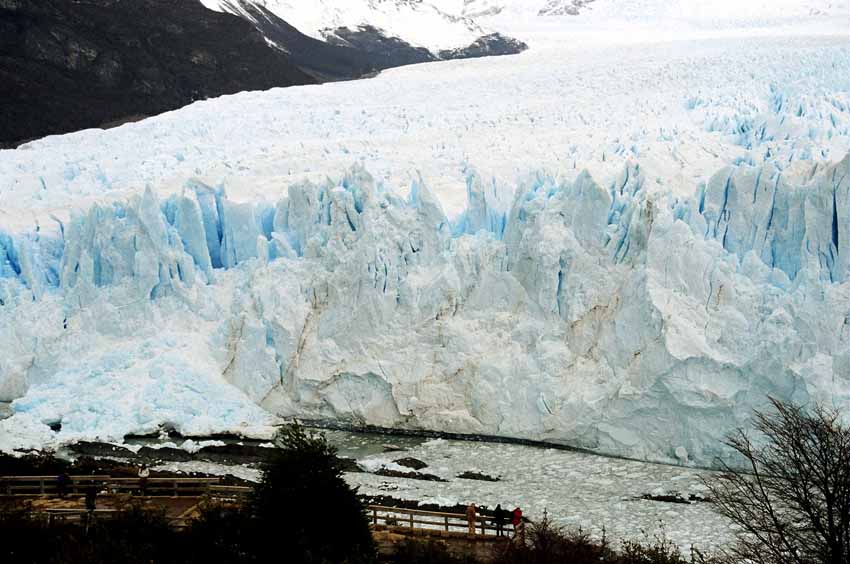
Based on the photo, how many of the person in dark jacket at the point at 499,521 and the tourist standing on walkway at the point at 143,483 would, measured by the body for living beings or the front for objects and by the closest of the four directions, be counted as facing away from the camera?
2

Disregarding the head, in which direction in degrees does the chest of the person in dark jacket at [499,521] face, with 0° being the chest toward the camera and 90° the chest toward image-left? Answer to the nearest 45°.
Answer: approximately 180°

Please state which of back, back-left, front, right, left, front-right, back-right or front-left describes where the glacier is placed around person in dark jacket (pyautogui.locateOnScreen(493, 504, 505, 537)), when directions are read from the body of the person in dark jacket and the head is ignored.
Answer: front

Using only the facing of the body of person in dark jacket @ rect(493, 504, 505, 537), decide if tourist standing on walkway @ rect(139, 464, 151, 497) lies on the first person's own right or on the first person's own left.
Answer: on the first person's own left

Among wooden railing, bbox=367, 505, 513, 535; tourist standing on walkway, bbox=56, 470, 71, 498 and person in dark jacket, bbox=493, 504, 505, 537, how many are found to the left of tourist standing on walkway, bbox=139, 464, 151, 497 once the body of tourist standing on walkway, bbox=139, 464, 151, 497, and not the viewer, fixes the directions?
1

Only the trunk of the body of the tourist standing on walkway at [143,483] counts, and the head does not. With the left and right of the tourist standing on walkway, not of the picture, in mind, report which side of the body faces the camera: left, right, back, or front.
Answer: back

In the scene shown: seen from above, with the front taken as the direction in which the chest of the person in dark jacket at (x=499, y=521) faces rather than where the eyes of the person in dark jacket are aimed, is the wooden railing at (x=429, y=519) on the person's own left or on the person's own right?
on the person's own left

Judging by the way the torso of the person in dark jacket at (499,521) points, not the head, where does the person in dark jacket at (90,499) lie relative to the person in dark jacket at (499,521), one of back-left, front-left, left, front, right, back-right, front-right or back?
left

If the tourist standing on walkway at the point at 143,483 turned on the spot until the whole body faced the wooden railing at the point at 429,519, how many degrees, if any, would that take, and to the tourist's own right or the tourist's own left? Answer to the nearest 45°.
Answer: approximately 135° to the tourist's own right

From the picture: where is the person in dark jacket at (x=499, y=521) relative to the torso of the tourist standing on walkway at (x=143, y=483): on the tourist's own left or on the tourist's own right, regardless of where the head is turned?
on the tourist's own right

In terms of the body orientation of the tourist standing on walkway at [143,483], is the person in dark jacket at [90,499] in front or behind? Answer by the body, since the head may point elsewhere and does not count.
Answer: behind

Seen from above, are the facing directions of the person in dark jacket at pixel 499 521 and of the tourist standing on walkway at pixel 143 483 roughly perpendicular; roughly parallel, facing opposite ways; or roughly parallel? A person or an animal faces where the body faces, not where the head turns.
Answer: roughly parallel

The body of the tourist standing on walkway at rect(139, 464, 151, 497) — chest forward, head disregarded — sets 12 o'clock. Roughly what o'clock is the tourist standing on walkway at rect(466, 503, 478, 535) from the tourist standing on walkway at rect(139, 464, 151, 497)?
the tourist standing on walkway at rect(466, 503, 478, 535) is roughly at 4 o'clock from the tourist standing on walkway at rect(139, 464, 151, 497).

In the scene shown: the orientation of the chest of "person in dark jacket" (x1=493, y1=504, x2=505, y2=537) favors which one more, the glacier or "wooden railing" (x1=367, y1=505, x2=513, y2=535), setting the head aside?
the glacier
